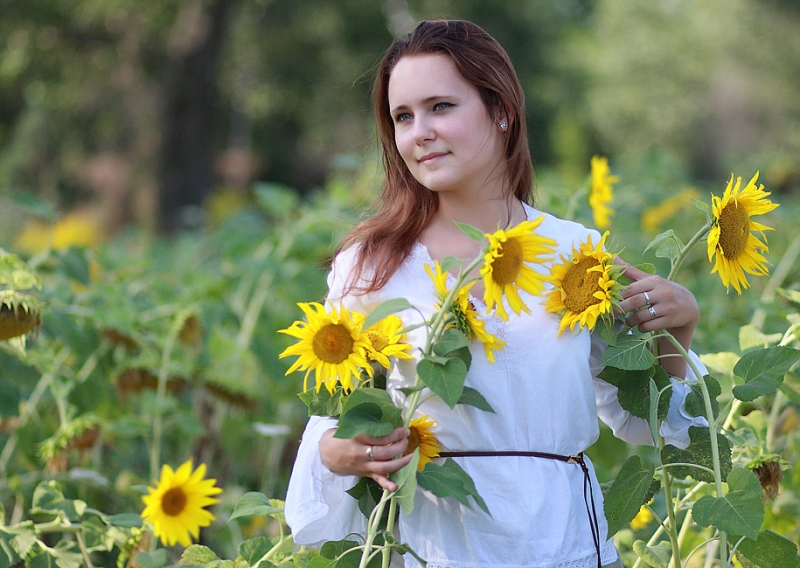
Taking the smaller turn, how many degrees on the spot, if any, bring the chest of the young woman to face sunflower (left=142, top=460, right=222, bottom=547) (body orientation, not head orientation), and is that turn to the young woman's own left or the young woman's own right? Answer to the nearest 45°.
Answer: approximately 135° to the young woman's own right

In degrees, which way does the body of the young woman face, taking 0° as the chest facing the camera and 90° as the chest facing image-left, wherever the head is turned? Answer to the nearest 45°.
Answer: approximately 0°

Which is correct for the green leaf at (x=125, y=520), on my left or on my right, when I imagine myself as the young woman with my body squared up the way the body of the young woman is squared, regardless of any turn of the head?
on my right

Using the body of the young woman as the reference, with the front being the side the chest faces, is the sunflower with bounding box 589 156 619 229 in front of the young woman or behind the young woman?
behind

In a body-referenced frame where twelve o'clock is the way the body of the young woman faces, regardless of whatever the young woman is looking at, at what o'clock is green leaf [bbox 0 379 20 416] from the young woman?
The green leaf is roughly at 4 o'clock from the young woman.

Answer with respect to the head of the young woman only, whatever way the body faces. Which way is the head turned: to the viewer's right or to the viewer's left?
to the viewer's left
